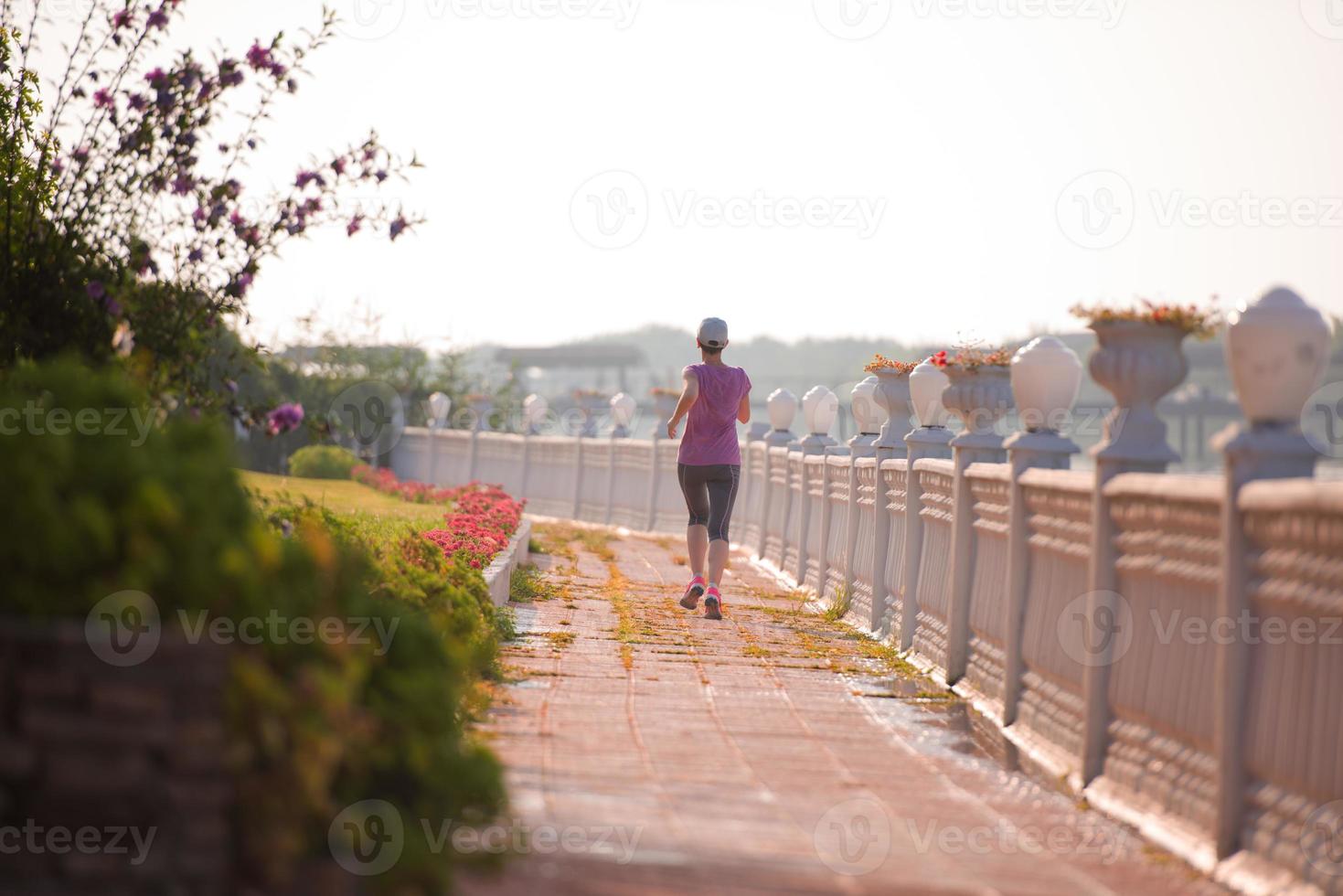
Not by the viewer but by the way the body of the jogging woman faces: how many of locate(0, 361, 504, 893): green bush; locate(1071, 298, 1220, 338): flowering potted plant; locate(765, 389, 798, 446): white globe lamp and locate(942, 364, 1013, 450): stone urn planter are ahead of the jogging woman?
1

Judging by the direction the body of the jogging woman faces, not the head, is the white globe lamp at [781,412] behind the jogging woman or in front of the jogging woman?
in front

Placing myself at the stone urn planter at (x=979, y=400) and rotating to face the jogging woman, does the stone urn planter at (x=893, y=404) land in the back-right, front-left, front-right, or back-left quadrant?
front-right

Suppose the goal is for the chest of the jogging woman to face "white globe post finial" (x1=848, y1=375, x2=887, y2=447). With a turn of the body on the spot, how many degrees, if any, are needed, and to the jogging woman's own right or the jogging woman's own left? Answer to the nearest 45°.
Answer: approximately 45° to the jogging woman's own right

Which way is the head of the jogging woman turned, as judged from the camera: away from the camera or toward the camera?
away from the camera

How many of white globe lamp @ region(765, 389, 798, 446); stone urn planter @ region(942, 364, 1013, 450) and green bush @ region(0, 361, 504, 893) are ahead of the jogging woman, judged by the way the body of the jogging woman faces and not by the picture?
1

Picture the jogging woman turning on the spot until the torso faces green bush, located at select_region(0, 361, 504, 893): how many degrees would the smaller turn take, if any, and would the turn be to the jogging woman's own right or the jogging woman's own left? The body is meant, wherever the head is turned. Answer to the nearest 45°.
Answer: approximately 180°

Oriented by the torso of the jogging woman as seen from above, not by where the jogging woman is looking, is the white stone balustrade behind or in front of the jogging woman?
behind

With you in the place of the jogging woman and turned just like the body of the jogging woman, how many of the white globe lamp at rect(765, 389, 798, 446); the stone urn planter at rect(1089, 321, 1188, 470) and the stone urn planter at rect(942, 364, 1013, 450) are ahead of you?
1

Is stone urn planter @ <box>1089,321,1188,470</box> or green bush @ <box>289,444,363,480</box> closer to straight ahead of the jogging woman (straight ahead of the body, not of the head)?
the green bush

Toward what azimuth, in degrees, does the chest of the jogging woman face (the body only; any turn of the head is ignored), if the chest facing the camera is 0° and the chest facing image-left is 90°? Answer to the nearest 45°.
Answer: approximately 180°

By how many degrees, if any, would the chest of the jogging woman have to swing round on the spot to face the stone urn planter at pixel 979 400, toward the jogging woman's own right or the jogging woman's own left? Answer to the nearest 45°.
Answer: approximately 135° to the jogging woman's own right

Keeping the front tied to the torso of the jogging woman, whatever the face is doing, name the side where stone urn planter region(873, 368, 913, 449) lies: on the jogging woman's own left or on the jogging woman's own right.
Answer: on the jogging woman's own right
